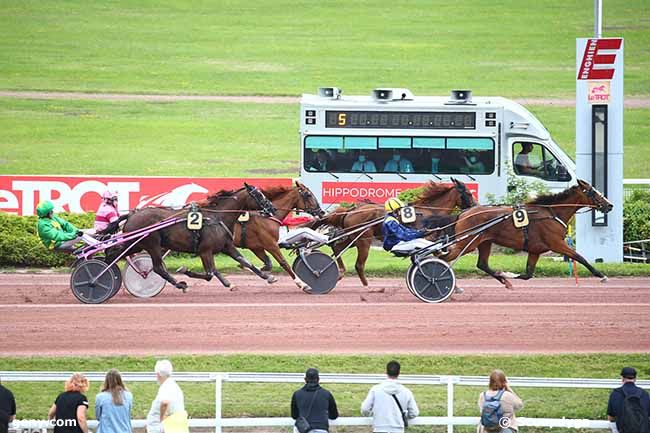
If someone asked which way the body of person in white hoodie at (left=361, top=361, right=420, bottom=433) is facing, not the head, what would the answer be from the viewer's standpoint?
away from the camera

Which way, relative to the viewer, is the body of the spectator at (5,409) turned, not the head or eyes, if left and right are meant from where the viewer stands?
facing away from the viewer

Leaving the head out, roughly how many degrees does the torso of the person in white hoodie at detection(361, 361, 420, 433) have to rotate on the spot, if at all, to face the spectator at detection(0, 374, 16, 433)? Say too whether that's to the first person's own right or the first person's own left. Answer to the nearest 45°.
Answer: approximately 90° to the first person's own left

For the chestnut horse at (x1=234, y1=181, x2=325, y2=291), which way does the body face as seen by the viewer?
to the viewer's right

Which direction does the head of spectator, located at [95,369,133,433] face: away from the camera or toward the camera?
away from the camera

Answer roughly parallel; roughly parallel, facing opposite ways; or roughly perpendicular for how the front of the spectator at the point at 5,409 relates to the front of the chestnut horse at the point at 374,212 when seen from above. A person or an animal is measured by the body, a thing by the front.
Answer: roughly perpendicular

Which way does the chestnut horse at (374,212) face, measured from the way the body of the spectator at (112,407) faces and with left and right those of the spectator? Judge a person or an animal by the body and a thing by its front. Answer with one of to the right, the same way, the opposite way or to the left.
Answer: to the right

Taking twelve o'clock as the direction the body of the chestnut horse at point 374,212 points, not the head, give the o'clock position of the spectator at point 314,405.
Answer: The spectator is roughly at 3 o'clock from the chestnut horse.

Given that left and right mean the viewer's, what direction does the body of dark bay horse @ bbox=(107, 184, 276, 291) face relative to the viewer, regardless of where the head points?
facing to the right of the viewer

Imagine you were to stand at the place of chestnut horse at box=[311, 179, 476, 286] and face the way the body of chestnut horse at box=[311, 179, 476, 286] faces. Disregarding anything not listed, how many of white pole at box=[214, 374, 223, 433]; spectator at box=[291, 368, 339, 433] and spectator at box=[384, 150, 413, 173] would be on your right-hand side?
2

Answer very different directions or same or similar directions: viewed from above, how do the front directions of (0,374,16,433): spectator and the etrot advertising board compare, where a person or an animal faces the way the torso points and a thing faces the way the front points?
very different directions

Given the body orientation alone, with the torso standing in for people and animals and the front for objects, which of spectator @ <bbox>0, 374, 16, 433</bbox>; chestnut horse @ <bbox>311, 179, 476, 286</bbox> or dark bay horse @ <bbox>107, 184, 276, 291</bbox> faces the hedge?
the spectator

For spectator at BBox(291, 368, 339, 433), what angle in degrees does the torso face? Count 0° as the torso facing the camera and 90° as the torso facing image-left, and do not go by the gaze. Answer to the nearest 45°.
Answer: approximately 180°

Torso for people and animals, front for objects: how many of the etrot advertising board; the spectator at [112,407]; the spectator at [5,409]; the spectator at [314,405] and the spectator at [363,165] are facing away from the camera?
3
